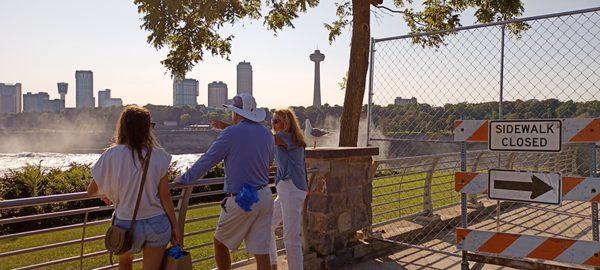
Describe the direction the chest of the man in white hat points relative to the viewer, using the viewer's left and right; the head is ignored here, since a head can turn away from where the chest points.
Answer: facing away from the viewer and to the left of the viewer

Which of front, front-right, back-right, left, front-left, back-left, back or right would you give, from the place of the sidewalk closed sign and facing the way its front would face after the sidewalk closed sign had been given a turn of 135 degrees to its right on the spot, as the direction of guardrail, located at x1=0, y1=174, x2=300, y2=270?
front-left

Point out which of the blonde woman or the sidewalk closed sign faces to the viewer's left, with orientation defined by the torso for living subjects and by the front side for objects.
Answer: the blonde woman

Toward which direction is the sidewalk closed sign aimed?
toward the camera

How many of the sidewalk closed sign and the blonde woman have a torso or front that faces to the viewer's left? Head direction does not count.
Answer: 1

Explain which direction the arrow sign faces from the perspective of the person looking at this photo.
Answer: facing the viewer

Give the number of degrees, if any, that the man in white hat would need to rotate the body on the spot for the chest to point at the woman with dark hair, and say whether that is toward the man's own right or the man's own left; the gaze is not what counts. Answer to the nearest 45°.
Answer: approximately 90° to the man's own left

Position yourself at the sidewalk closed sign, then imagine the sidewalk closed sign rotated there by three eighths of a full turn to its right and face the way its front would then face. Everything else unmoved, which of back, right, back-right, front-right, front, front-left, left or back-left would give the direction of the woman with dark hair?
left

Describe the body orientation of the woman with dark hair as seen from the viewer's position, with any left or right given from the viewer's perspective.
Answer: facing away from the viewer

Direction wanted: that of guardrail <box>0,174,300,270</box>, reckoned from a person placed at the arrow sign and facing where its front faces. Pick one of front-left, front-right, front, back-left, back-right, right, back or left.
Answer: right

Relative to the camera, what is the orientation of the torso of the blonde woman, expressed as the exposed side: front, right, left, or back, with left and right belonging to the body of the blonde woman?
left

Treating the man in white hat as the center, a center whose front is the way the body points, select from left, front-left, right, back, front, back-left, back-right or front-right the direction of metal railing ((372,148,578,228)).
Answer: right

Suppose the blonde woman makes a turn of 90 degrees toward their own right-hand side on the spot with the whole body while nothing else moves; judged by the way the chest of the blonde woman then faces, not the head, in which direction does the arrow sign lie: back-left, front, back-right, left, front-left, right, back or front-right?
right

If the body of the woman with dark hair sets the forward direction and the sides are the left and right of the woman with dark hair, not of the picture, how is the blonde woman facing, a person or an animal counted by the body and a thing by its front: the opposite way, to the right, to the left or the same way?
to the left
